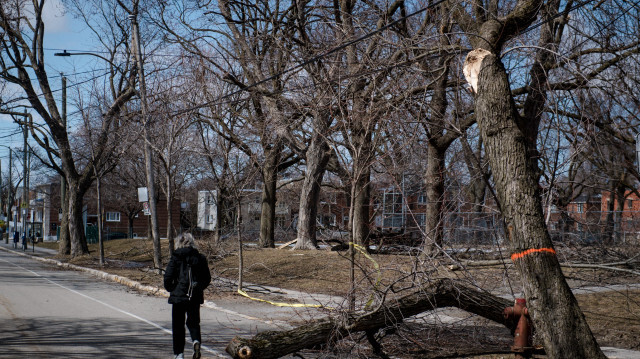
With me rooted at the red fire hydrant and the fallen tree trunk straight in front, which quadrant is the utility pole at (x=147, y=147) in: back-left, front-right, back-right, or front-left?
front-right

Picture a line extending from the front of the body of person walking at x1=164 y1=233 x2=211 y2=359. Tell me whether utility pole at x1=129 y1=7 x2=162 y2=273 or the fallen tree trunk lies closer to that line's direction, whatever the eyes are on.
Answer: the utility pole

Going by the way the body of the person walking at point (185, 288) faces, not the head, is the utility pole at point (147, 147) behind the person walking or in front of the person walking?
in front

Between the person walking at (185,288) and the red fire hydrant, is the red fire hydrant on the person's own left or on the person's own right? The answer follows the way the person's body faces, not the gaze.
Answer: on the person's own right

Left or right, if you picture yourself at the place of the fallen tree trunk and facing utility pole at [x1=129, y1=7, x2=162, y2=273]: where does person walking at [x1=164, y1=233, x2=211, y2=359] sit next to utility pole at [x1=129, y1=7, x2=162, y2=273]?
left

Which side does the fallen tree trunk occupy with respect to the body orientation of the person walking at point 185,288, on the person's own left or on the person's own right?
on the person's own right

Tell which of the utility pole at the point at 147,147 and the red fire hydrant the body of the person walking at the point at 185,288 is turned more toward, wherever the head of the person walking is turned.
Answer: the utility pole

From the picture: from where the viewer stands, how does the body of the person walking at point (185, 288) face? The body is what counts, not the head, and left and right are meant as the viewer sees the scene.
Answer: facing away from the viewer
